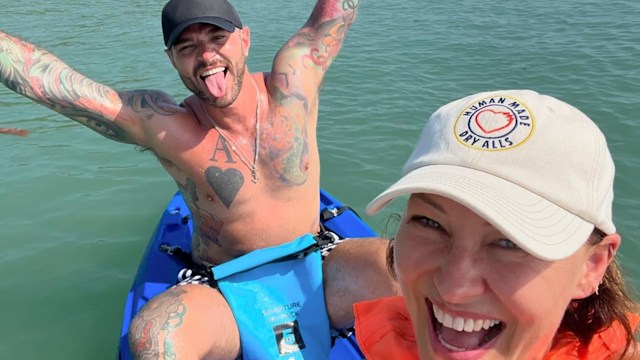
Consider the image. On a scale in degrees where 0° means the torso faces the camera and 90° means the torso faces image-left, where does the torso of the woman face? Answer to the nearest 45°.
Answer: approximately 45°

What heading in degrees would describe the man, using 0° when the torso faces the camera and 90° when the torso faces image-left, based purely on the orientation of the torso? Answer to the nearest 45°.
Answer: approximately 0°

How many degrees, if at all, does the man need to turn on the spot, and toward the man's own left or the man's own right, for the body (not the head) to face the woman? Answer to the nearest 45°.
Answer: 0° — they already face them

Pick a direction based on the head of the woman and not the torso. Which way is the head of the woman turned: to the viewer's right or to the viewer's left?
to the viewer's left
